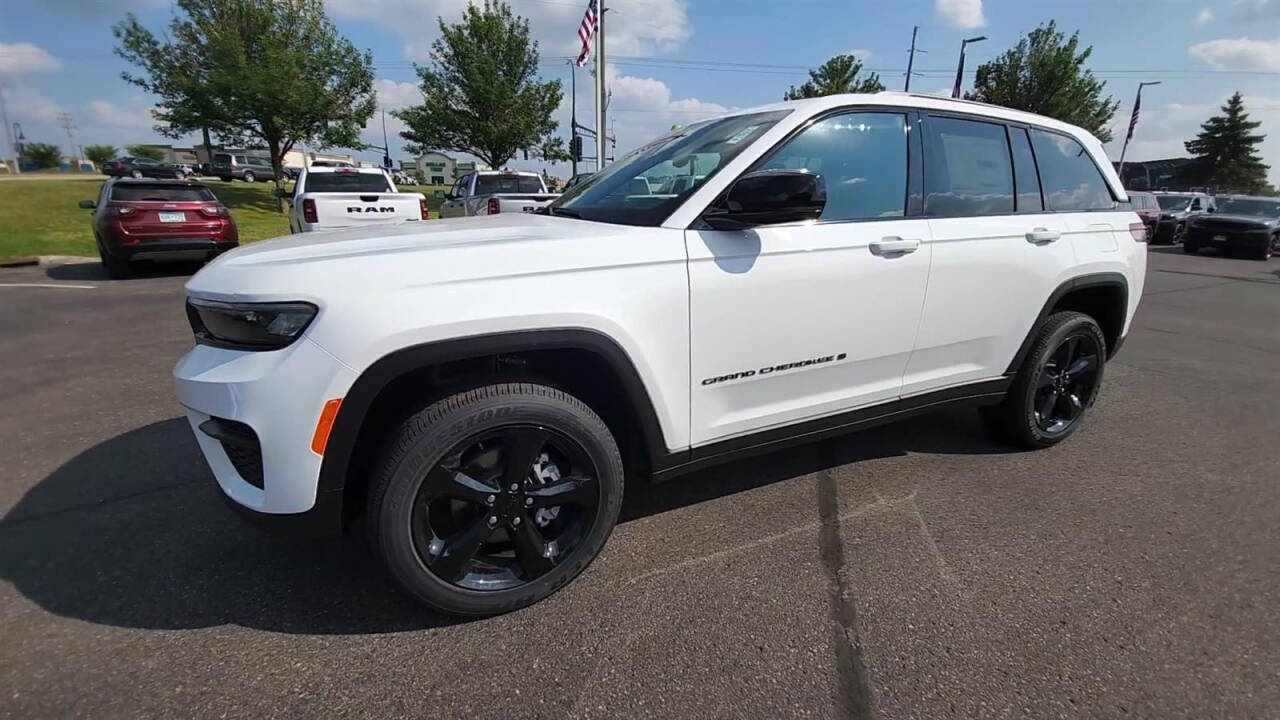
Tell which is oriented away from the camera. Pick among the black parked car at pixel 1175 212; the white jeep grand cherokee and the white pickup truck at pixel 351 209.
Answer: the white pickup truck

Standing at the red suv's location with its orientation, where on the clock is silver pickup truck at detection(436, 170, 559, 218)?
The silver pickup truck is roughly at 2 o'clock from the red suv.

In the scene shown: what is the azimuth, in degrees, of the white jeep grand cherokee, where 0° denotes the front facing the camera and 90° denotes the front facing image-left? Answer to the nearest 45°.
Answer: approximately 45°

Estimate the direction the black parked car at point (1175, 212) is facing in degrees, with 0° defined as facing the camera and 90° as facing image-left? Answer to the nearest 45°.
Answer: approximately 45°

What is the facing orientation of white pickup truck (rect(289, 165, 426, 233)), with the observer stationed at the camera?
facing away from the viewer

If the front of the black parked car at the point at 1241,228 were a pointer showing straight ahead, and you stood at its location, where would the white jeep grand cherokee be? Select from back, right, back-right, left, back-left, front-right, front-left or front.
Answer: front-left

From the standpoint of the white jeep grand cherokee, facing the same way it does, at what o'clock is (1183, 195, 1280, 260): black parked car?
The black parked car is roughly at 6 o'clock from the white jeep grand cherokee.

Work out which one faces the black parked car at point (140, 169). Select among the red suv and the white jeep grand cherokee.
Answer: the red suv

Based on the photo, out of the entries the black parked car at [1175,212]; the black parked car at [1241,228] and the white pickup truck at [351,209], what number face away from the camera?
1

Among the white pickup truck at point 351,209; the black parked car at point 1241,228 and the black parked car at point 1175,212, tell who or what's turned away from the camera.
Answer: the white pickup truck

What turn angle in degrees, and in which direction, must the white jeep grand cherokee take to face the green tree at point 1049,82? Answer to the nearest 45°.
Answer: approximately 180°

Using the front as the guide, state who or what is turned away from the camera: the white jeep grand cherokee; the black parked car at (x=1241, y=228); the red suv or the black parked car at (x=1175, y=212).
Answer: the red suv

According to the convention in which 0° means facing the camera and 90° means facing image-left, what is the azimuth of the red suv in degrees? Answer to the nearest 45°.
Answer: approximately 180°

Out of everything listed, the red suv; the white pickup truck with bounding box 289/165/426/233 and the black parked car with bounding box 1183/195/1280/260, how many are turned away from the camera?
2

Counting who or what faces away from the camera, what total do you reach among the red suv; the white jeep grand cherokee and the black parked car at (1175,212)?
1

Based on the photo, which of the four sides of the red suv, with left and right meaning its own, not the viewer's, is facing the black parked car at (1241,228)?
right
